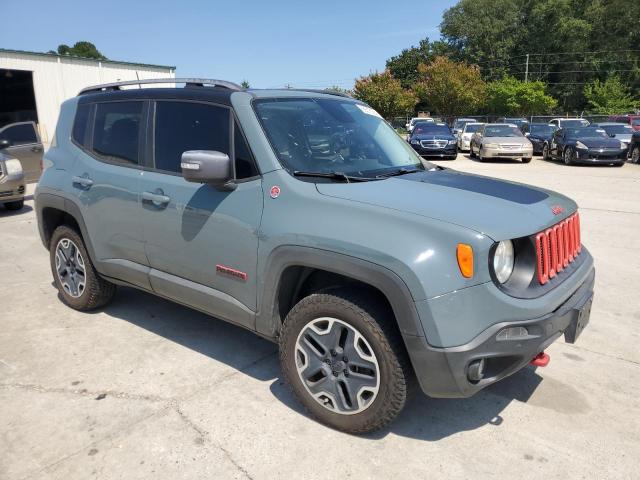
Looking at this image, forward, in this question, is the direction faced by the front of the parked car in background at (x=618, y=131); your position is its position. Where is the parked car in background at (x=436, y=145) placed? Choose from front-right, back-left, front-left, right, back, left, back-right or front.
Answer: right

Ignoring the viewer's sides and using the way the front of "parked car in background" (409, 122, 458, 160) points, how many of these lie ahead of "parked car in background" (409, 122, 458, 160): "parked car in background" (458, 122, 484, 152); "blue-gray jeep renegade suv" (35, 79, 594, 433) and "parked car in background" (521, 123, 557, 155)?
1

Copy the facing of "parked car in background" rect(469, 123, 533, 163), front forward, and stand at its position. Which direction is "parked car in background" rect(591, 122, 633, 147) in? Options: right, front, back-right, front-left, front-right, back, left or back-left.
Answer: left

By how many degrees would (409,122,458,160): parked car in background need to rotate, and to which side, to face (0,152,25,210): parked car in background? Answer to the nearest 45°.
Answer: approximately 45° to its right

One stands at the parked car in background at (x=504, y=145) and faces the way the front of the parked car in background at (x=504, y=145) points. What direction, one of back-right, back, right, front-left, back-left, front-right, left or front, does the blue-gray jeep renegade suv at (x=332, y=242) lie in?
front-right

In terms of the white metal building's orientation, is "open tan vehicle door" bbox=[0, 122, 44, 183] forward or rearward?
forward

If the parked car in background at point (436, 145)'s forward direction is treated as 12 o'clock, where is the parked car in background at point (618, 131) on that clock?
the parked car in background at point (618, 131) is roughly at 8 o'clock from the parked car in background at point (436, 145).

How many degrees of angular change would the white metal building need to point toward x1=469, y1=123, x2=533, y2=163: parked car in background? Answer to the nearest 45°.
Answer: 0° — it already faces it

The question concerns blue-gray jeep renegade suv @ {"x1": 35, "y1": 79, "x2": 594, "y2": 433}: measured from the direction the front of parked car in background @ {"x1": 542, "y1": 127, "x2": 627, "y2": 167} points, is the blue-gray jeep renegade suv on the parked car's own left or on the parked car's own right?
on the parked car's own right
